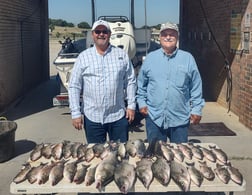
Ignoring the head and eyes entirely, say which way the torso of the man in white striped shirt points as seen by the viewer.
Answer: toward the camera

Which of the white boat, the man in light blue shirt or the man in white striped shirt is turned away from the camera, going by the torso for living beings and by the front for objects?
the white boat

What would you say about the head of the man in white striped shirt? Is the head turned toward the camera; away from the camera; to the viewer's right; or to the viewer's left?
toward the camera

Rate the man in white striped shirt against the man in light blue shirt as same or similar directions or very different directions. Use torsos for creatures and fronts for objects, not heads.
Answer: same or similar directions

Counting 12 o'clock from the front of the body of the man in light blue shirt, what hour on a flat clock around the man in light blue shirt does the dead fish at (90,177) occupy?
The dead fish is roughly at 1 o'clock from the man in light blue shirt.

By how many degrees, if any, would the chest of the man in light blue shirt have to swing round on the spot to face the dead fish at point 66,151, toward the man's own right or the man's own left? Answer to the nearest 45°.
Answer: approximately 45° to the man's own right

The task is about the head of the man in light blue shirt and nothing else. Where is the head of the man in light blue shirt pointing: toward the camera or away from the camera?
toward the camera

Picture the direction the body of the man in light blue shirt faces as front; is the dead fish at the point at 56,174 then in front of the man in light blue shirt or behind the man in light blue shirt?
in front

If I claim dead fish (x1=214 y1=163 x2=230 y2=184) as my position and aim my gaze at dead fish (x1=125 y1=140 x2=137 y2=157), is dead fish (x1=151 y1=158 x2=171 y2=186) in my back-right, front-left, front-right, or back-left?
front-left

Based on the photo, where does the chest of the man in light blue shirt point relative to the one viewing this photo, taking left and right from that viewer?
facing the viewer

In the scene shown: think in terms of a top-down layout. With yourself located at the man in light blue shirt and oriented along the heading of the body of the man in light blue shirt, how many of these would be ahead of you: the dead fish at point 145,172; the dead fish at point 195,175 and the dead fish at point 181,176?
3

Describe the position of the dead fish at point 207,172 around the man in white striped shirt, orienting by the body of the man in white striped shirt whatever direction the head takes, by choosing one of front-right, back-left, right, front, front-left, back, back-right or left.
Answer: front-left

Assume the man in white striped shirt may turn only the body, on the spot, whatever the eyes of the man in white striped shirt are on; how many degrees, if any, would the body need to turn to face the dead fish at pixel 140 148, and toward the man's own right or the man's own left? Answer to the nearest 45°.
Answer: approximately 45° to the man's own left

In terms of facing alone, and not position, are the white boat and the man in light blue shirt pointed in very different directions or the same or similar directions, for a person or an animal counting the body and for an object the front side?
very different directions
